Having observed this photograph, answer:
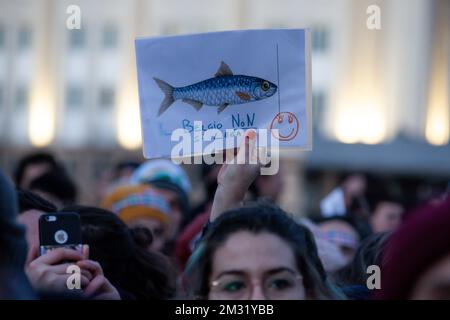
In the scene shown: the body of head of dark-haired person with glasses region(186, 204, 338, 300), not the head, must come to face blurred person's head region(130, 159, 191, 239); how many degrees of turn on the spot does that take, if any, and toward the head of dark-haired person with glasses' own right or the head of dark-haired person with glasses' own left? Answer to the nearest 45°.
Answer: approximately 180°

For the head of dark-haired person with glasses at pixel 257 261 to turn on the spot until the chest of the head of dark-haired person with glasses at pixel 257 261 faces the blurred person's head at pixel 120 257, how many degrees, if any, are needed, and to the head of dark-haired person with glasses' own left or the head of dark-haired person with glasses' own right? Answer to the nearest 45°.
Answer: approximately 135° to the head of dark-haired person with glasses' own right

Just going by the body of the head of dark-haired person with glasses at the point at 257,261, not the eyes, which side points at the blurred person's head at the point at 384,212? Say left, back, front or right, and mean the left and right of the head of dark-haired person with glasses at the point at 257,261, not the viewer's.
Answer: back

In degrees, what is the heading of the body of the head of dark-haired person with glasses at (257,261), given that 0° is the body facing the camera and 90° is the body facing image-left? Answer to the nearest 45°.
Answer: approximately 0°

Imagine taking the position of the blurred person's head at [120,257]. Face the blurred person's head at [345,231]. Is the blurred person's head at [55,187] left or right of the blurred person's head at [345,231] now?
left
